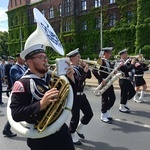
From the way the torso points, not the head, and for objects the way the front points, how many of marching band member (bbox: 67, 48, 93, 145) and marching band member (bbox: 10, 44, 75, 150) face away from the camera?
0

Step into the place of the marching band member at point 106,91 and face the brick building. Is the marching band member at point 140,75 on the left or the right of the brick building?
right

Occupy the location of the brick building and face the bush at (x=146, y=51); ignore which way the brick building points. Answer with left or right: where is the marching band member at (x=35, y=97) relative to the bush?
right

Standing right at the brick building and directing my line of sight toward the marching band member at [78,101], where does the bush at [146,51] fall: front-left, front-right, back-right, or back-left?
front-left

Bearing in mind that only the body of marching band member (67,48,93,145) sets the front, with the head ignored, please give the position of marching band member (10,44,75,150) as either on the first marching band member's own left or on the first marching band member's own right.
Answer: on the first marching band member's own right
